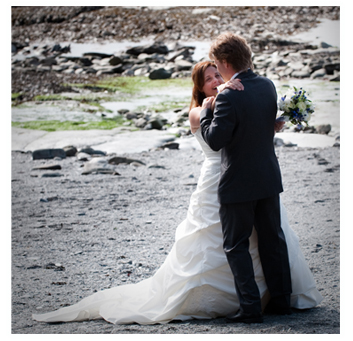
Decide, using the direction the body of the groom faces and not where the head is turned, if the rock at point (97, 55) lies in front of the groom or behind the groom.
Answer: in front

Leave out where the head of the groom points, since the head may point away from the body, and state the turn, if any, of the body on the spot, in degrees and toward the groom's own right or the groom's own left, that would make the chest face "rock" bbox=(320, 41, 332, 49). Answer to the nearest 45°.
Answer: approximately 45° to the groom's own right

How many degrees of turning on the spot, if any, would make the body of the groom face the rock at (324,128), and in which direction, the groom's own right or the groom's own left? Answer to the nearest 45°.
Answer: approximately 45° to the groom's own right

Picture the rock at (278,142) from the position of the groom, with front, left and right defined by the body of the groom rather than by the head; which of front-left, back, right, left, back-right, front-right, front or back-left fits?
front-right

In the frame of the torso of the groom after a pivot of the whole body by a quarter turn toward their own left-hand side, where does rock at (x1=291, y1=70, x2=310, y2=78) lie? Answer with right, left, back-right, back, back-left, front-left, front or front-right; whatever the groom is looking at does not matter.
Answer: back-right

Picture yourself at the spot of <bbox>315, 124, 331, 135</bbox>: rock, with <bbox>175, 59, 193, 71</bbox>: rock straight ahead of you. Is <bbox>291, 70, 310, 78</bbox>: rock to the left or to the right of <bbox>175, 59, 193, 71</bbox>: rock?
right

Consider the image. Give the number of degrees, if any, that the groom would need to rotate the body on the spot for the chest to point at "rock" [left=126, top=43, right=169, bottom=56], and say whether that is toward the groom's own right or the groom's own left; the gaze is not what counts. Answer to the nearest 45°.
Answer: approximately 45° to the groom's own right

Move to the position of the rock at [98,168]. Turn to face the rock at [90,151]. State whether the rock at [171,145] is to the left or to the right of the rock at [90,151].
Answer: right

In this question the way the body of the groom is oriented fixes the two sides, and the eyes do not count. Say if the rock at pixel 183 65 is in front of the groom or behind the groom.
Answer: in front

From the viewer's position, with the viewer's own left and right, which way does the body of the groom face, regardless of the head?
facing away from the viewer and to the left of the viewer

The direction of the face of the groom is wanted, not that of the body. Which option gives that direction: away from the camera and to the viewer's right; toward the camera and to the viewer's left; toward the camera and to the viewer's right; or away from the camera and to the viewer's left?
away from the camera and to the viewer's left

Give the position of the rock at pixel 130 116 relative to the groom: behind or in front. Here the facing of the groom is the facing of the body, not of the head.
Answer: in front
